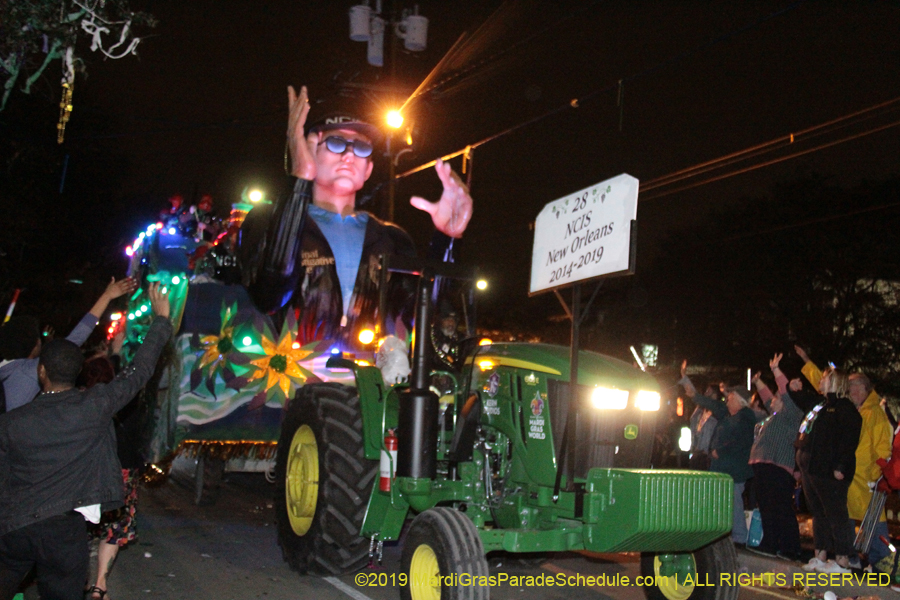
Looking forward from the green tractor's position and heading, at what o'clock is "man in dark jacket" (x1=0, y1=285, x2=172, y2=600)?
The man in dark jacket is roughly at 3 o'clock from the green tractor.

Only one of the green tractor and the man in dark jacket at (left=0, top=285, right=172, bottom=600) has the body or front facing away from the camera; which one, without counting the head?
the man in dark jacket

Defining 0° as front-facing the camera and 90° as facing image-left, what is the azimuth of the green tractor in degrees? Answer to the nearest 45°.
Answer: approximately 315°

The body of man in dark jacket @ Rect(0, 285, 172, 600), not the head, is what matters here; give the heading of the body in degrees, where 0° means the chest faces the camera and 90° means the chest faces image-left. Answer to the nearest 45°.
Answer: approximately 180°

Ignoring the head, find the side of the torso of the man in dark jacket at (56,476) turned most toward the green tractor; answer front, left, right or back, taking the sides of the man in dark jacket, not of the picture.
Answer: right

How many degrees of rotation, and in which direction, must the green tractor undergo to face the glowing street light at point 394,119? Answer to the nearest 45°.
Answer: approximately 135° to its left

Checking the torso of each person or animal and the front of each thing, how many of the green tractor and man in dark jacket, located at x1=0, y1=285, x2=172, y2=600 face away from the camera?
1
